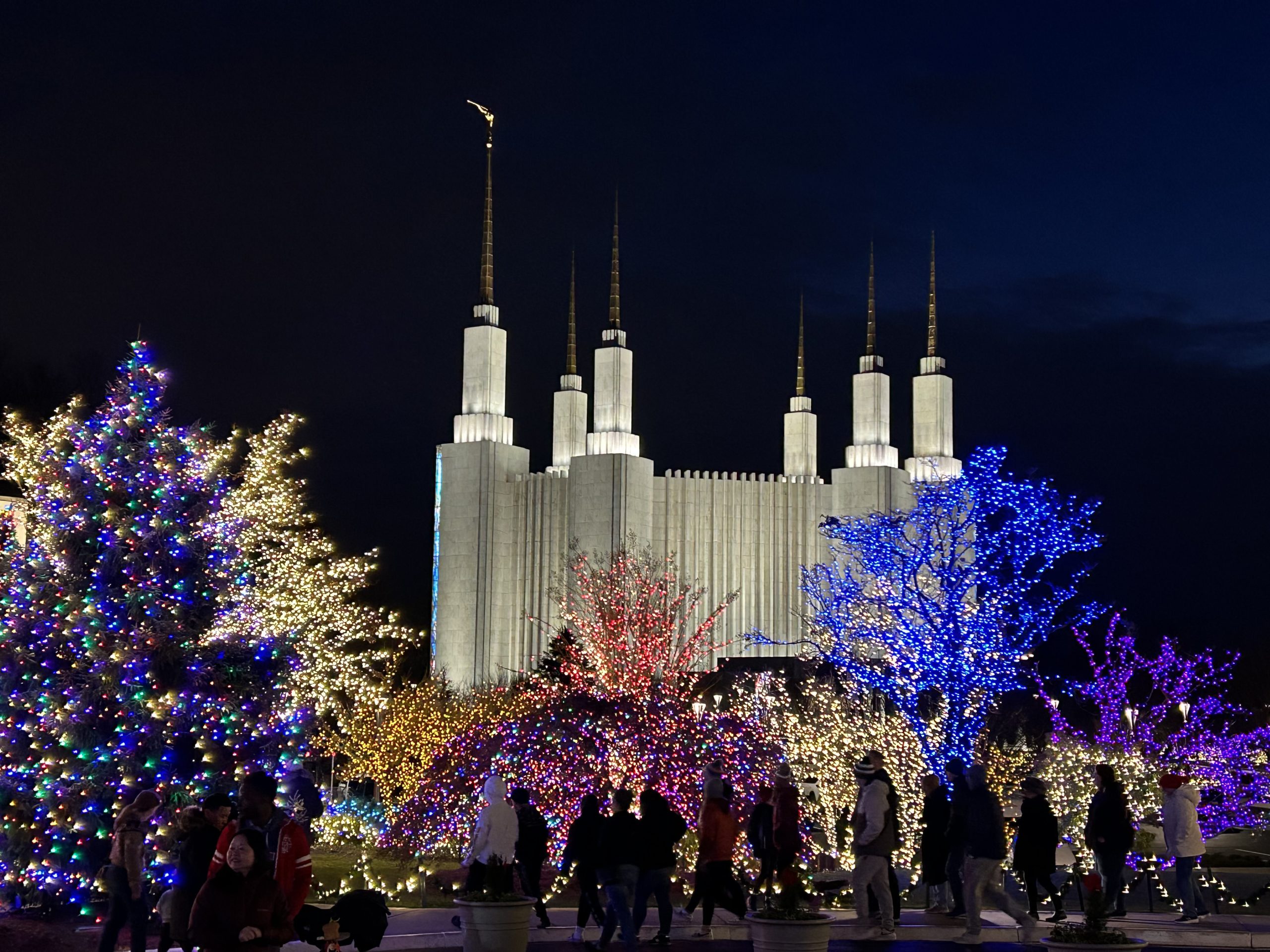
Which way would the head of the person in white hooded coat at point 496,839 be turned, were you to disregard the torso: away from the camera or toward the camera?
away from the camera

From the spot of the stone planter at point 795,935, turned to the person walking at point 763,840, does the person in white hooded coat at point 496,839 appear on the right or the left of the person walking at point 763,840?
left

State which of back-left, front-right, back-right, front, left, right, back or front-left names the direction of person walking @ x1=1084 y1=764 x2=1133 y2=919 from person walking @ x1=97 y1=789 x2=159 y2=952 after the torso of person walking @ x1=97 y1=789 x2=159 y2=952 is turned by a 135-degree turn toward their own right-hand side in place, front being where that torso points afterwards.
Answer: back-left

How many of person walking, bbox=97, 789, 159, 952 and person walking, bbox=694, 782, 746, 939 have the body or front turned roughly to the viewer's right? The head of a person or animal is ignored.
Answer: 1

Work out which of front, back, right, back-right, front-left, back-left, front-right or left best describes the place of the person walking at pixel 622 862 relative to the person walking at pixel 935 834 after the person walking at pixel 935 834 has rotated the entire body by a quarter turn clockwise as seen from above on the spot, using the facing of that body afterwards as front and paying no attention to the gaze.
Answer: back-left
